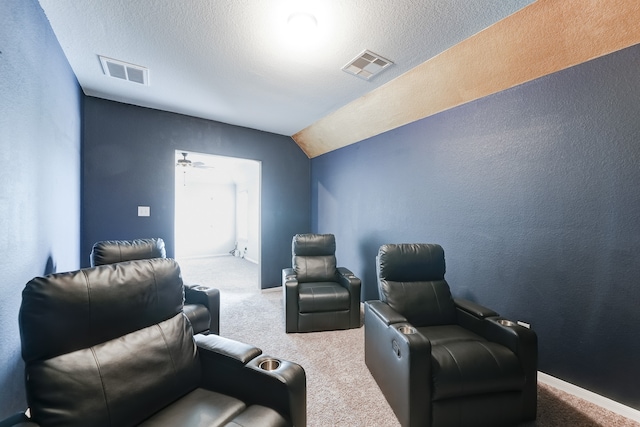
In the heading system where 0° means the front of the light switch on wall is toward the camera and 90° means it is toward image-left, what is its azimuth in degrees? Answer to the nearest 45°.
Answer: approximately 0°

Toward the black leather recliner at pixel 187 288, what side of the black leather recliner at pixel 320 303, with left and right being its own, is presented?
right

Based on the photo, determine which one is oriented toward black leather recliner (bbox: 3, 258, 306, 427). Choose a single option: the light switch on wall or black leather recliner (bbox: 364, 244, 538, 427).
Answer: the light switch on wall

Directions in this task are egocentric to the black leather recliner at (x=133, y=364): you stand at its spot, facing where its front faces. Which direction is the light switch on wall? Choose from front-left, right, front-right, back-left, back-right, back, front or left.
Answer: back-left

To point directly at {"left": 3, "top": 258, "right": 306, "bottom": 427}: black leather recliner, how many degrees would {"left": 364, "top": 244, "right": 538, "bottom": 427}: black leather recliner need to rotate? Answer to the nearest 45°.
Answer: approximately 90° to its right

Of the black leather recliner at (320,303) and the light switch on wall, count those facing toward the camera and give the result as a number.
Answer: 2

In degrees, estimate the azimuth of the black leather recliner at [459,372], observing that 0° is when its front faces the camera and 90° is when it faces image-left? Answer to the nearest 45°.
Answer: approximately 315°
